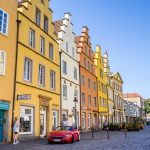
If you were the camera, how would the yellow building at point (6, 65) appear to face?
facing the viewer and to the right of the viewer

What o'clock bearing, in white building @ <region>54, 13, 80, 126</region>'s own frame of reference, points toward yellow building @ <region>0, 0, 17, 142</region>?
The yellow building is roughly at 2 o'clock from the white building.

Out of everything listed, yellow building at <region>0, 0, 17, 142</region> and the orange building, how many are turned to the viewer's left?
0

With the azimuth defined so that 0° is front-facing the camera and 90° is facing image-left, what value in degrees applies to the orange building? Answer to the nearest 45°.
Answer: approximately 315°

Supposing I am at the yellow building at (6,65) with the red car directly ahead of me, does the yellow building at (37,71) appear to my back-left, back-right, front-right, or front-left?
front-left

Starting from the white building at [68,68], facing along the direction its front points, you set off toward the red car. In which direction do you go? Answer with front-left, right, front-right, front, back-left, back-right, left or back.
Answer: front-right

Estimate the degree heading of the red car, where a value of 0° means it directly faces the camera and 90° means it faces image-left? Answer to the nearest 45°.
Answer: approximately 45°

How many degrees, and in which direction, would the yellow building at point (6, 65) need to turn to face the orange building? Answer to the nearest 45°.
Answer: approximately 90° to its left

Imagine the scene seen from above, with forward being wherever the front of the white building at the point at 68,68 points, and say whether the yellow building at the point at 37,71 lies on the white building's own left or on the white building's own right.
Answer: on the white building's own right

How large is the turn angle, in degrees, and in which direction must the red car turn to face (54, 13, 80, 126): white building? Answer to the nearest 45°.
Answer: approximately 135° to its right
